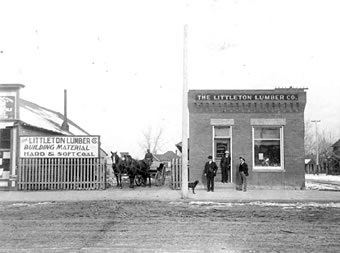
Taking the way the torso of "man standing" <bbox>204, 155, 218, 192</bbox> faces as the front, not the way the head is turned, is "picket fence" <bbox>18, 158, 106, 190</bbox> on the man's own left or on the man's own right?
on the man's own right

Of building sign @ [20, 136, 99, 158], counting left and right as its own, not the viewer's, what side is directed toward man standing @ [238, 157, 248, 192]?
left

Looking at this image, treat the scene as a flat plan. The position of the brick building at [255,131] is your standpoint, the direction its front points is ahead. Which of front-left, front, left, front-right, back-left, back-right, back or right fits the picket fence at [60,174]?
right

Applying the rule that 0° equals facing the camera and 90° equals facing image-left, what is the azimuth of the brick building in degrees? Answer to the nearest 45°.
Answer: approximately 0°

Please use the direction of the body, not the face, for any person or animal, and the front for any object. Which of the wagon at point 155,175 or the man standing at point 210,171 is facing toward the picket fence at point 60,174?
the wagon

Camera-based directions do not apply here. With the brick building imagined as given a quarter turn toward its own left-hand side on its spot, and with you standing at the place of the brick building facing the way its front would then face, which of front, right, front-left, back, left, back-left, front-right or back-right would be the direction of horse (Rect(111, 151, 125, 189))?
back

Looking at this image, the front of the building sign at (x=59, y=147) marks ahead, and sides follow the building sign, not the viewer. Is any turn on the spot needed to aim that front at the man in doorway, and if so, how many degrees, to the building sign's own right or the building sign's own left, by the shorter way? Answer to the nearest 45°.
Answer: approximately 90° to the building sign's own left

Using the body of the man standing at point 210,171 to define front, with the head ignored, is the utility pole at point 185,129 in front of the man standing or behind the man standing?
in front

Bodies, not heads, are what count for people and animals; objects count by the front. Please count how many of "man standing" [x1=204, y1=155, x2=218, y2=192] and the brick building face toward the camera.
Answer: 2
